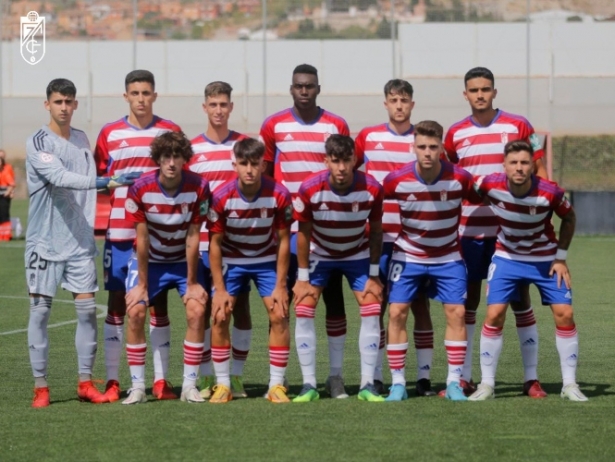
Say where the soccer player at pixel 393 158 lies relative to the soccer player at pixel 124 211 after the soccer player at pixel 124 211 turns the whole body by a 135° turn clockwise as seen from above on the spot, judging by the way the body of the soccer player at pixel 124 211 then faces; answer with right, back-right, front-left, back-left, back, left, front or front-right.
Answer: back-right

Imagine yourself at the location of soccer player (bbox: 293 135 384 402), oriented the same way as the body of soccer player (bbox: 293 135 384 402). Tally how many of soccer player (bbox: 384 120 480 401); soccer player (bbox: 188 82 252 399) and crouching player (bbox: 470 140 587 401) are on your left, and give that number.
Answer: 2

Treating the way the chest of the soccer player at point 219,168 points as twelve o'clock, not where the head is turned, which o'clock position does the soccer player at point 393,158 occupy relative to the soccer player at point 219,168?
the soccer player at point 393,158 is roughly at 9 o'clock from the soccer player at point 219,168.

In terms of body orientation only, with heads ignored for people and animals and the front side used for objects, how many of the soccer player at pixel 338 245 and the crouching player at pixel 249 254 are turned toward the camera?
2

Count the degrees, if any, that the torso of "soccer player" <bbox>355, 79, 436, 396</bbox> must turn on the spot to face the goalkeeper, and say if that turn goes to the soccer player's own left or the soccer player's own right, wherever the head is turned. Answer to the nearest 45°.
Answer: approximately 90° to the soccer player's own right

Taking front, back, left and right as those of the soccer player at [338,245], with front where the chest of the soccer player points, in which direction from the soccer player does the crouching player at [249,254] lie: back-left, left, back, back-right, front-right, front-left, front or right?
right

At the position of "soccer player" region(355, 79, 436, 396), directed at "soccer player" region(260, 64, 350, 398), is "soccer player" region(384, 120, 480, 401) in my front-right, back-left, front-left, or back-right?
back-left

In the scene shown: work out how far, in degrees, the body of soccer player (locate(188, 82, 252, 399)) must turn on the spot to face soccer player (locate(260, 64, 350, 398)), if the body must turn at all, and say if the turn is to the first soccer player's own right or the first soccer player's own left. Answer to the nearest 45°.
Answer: approximately 90° to the first soccer player's own left

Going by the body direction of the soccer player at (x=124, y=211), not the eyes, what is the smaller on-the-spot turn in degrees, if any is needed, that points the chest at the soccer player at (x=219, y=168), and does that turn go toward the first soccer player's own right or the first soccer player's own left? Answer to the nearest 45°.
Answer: approximately 90° to the first soccer player's own left

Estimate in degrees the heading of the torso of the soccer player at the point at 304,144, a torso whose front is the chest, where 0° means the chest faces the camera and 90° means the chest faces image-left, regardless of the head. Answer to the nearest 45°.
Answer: approximately 0°
